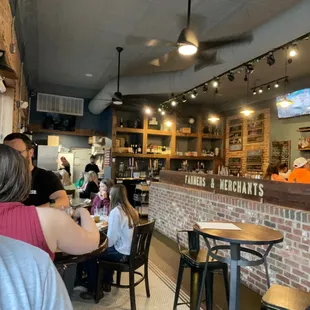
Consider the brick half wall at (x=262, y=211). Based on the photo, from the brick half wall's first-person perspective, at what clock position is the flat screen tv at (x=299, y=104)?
The flat screen tv is roughly at 5 o'clock from the brick half wall.

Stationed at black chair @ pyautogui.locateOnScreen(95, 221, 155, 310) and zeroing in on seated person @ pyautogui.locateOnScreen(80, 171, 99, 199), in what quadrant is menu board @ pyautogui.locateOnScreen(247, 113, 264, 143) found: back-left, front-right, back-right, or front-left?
front-right

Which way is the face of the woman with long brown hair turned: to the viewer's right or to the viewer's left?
to the viewer's left

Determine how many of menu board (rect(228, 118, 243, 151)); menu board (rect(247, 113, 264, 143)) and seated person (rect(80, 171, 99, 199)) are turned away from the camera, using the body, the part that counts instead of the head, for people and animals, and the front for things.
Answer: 0

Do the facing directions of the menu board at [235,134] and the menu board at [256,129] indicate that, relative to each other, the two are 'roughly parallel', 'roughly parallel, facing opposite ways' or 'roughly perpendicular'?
roughly parallel

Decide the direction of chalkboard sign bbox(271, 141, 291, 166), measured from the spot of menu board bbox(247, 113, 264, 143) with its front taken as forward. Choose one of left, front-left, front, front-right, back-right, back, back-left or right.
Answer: left

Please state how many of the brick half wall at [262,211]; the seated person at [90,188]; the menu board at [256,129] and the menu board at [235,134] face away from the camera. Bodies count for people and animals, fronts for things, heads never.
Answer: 0

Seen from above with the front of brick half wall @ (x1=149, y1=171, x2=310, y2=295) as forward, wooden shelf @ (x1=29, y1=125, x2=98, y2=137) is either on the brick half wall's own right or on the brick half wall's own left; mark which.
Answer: on the brick half wall's own right

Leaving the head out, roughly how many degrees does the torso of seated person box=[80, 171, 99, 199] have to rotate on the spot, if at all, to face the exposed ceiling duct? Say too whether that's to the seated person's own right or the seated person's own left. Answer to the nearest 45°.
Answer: approximately 135° to the seated person's own left

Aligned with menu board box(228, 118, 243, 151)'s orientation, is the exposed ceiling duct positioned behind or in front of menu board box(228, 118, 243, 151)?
in front

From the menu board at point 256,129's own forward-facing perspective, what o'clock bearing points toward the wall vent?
The wall vent is roughly at 1 o'clock from the menu board.

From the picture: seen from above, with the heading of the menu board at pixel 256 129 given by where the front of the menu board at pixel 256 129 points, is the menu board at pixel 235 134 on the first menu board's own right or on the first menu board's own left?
on the first menu board's own right
